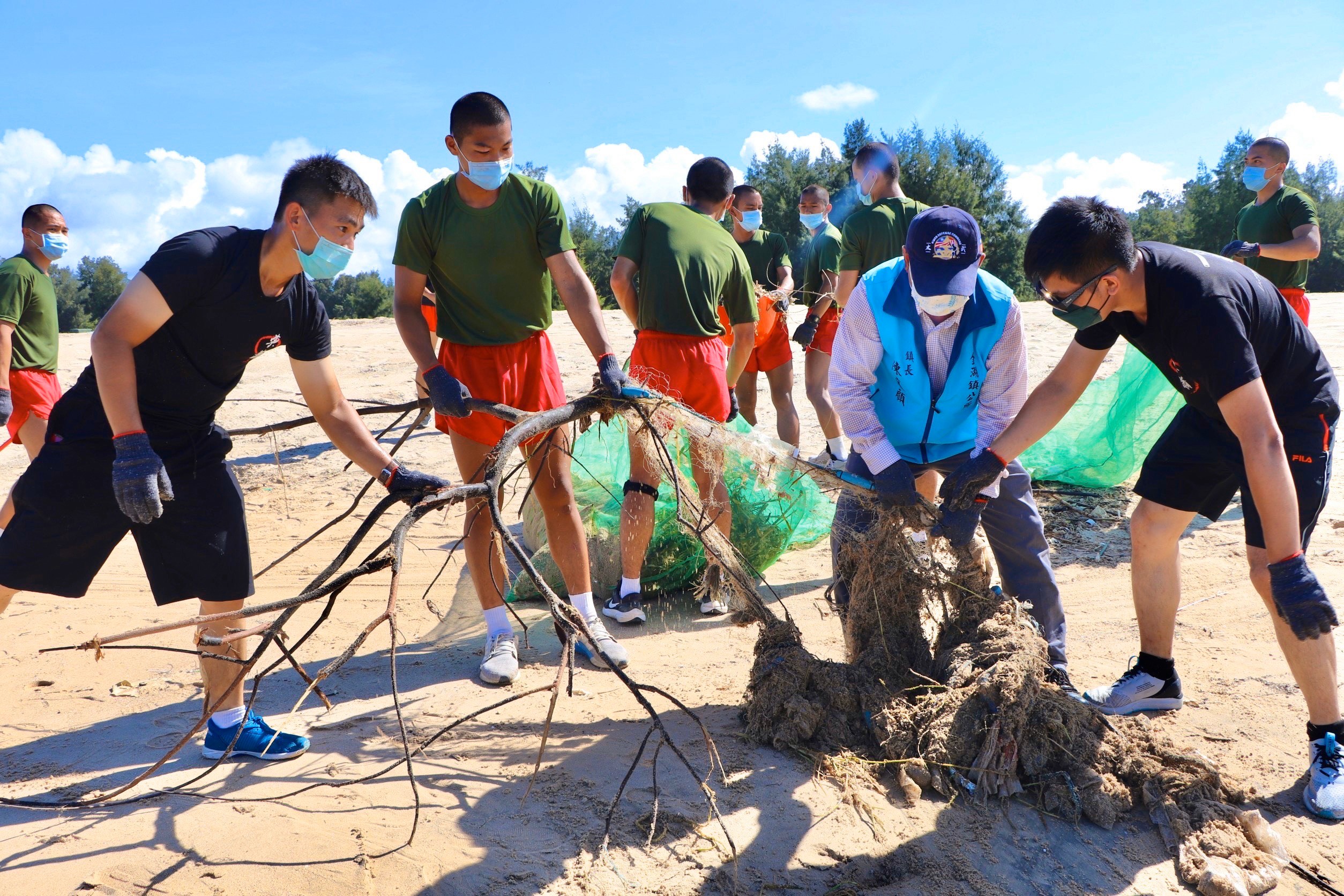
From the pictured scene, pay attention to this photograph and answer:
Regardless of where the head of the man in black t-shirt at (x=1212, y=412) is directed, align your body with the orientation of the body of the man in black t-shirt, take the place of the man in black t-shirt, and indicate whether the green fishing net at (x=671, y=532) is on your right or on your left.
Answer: on your right

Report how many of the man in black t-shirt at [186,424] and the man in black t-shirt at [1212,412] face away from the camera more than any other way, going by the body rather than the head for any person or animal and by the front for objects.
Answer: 0

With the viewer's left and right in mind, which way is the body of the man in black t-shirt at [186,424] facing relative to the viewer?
facing the viewer and to the right of the viewer

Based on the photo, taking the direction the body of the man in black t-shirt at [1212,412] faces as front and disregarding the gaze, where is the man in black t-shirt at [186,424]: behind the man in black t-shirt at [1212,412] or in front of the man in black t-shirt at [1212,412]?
in front

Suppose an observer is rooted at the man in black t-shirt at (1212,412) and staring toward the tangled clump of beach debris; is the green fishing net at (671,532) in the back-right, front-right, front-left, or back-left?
front-right

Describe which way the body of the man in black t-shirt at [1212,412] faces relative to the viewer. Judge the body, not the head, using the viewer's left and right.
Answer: facing the viewer and to the left of the viewer

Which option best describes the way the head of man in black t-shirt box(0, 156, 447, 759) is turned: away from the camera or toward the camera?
toward the camera

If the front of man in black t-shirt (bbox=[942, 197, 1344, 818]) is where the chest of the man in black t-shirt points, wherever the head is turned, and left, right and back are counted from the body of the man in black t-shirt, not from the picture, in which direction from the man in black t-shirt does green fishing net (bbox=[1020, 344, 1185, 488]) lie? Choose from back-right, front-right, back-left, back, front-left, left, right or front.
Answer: back-right

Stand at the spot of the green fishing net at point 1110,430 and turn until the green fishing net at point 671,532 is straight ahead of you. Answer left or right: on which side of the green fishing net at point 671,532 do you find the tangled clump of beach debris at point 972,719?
left

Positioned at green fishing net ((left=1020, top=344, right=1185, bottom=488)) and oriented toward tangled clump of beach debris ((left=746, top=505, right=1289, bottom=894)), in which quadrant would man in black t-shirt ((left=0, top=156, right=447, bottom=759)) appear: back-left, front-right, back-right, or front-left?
front-right
